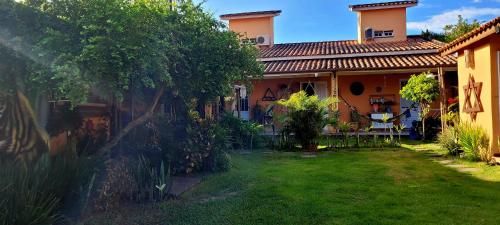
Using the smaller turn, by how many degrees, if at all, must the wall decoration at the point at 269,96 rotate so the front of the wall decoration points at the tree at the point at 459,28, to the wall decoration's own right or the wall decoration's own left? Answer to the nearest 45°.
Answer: approximately 135° to the wall decoration's own left

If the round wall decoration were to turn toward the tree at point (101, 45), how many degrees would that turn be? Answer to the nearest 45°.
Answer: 0° — it already faces it

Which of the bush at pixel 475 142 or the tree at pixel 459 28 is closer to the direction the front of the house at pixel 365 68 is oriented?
the bush

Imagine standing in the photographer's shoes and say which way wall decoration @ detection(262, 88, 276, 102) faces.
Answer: facing the viewer

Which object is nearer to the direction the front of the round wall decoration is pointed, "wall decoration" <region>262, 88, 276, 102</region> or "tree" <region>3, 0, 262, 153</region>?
the tree

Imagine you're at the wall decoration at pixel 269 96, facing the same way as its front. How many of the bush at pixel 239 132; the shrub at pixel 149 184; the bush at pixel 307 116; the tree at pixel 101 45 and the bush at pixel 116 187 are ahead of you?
5

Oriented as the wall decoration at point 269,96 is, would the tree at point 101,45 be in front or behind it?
in front

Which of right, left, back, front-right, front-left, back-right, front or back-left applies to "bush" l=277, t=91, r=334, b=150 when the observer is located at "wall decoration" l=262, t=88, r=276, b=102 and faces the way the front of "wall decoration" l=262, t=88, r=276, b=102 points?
front

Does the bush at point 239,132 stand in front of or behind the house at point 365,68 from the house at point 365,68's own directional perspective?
in front

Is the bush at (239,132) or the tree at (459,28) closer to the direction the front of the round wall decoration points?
the bush

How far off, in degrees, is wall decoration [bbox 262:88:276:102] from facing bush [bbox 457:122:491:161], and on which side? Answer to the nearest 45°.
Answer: approximately 45° to its left

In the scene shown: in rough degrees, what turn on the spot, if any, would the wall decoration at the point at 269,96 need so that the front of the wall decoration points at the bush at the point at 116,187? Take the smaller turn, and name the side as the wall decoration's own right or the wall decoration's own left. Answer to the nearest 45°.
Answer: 0° — it already faces it

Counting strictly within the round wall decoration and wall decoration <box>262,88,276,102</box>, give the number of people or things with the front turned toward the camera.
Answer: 2

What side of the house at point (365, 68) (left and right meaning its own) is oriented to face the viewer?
front
